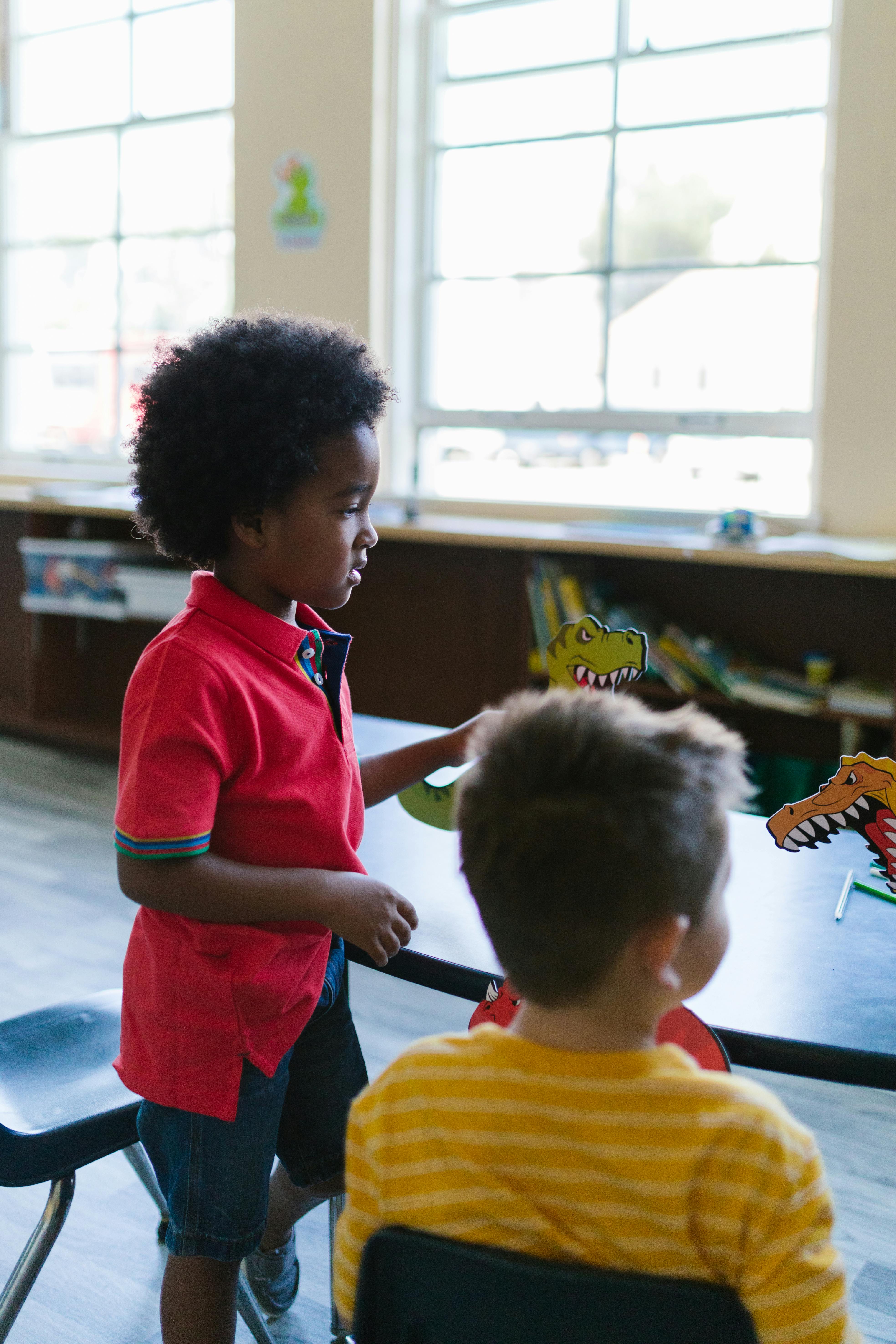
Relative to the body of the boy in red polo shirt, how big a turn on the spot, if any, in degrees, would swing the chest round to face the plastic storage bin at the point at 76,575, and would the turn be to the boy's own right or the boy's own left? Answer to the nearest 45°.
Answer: approximately 90° to the boy's own left

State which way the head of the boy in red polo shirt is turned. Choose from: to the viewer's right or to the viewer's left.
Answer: to the viewer's right

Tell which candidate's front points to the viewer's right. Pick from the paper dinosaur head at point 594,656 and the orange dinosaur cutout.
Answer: the paper dinosaur head

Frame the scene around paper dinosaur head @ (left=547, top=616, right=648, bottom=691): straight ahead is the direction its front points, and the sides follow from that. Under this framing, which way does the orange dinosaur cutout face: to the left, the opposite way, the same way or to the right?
the opposite way

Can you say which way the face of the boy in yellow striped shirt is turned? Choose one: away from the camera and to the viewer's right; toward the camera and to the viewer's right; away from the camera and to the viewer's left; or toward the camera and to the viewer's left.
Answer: away from the camera and to the viewer's right

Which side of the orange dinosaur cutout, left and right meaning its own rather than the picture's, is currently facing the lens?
left

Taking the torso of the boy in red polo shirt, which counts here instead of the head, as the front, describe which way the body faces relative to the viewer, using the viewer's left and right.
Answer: facing to the right of the viewer

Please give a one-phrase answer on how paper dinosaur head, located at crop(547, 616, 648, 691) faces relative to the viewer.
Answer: facing to the right of the viewer
